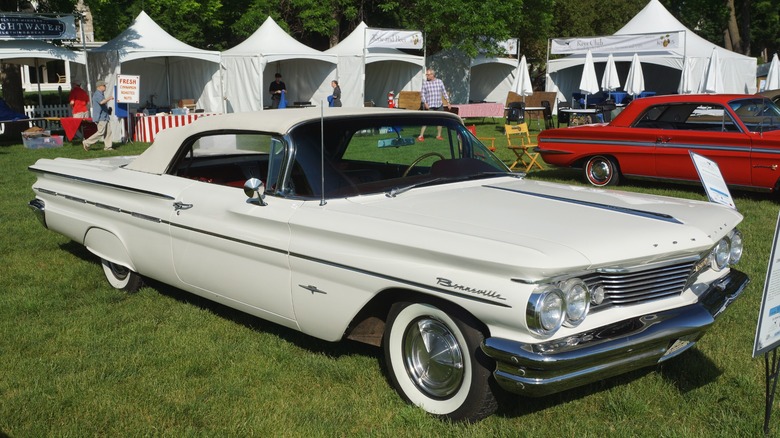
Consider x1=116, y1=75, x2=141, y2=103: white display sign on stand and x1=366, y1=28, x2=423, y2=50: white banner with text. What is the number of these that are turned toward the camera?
2

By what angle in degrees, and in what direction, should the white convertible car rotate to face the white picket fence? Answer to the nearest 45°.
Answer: approximately 180°

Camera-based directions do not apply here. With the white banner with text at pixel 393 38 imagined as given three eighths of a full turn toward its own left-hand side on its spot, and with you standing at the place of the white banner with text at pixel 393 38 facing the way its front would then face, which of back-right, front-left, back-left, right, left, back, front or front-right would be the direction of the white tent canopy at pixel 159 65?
back-left

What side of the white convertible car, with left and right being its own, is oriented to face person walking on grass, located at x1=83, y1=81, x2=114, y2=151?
back

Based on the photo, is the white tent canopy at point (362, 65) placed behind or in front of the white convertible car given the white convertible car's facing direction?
behind

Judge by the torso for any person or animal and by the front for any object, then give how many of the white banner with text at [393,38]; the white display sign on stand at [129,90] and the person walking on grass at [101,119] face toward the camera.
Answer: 2

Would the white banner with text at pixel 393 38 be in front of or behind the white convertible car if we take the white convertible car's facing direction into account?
behind
